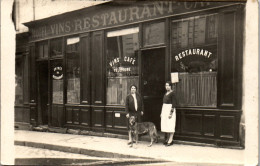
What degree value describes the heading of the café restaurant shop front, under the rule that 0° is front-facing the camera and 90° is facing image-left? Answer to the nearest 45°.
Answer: approximately 45°
